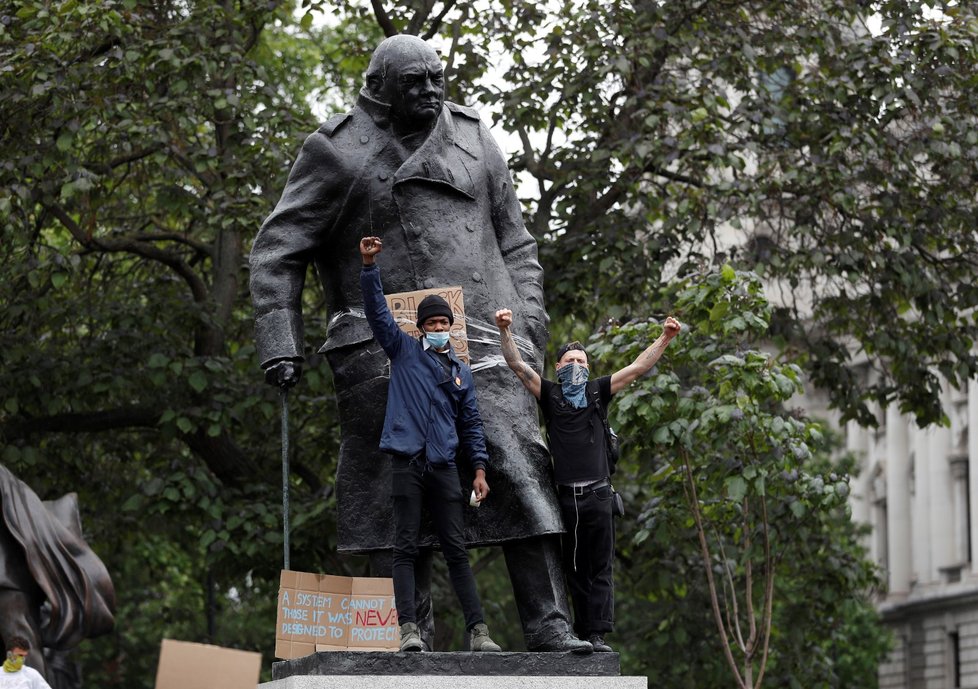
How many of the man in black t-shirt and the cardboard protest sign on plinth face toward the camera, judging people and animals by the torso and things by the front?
2

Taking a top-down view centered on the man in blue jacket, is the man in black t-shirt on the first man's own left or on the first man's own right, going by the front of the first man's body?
on the first man's own left

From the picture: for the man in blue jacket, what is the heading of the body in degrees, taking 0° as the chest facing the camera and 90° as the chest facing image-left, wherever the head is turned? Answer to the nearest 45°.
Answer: approximately 0°

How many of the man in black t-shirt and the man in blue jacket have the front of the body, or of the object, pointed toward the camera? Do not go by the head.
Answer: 2

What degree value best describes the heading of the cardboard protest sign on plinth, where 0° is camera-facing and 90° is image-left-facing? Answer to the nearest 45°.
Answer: approximately 0°
